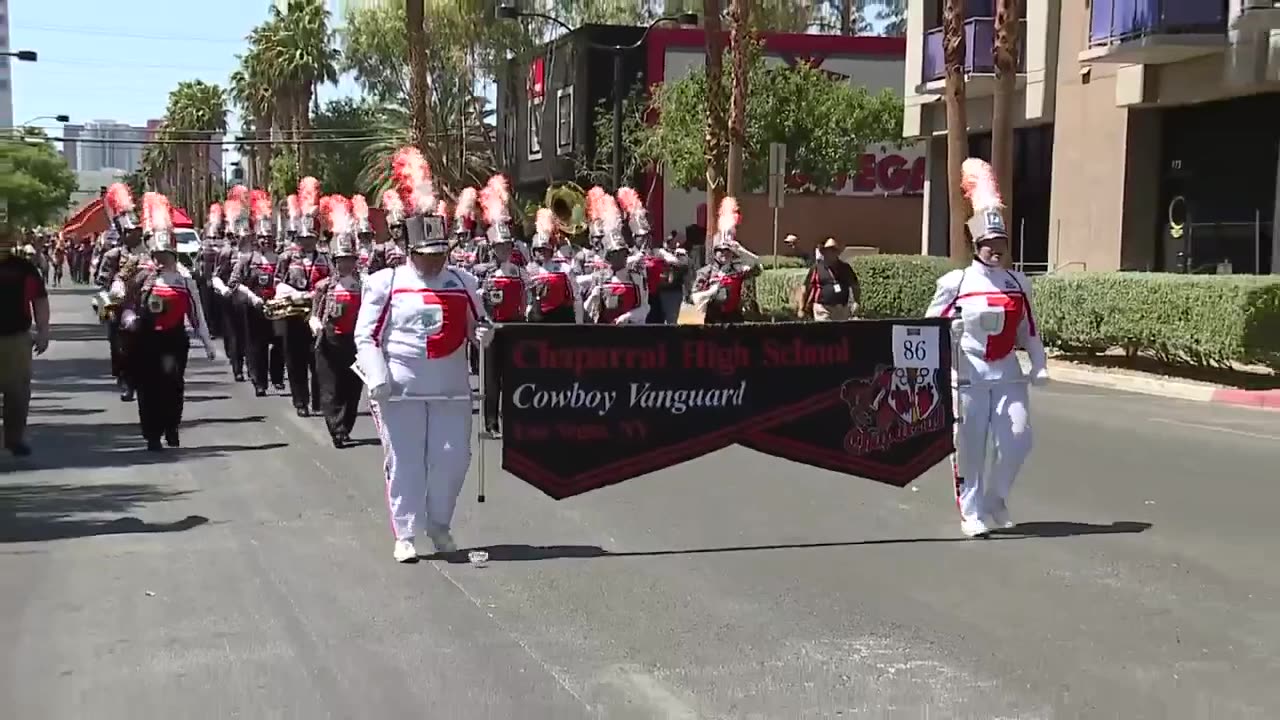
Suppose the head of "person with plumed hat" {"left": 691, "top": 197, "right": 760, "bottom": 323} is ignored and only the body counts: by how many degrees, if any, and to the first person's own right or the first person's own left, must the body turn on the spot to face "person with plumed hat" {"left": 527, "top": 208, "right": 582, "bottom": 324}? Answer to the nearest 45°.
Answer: approximately 45° to the first person's own right

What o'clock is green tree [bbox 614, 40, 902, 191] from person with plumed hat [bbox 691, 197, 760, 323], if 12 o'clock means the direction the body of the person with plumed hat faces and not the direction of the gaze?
The green tree is roughly at 6 o'clock from the person with plumed hat.

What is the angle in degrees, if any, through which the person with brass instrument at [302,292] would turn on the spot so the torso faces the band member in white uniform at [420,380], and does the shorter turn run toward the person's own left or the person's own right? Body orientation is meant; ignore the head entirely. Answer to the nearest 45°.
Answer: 0° — they already face them

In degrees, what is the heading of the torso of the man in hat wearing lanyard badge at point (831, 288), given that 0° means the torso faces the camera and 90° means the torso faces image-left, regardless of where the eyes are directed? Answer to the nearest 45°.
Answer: approximately 0°

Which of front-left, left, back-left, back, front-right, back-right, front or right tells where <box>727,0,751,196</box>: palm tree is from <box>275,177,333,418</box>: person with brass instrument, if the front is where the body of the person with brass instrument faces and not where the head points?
back-left

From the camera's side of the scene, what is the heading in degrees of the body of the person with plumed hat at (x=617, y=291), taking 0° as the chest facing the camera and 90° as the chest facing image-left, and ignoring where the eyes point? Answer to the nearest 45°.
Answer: approximately 0°

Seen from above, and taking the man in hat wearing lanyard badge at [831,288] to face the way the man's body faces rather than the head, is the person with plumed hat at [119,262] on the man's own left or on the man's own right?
on the man's own right
